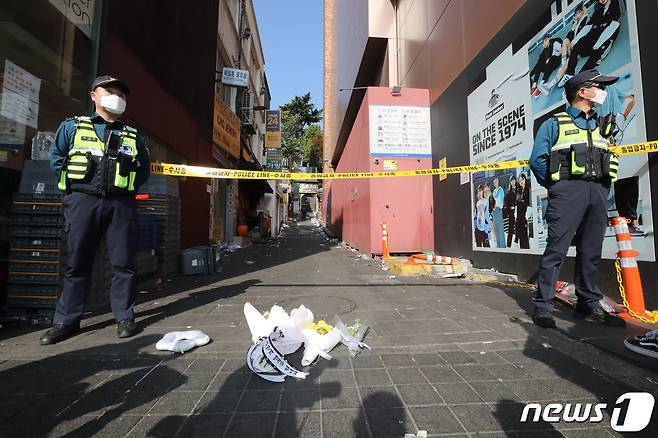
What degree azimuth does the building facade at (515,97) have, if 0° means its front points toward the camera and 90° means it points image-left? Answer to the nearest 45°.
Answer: approximately 45°

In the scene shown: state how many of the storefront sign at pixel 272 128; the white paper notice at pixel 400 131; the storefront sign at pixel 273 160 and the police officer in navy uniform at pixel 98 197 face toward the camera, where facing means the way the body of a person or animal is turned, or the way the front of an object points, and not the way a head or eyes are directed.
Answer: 4

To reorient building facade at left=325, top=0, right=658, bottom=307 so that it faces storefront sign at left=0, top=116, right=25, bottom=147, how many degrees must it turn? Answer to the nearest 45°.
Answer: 0° — it already faces it

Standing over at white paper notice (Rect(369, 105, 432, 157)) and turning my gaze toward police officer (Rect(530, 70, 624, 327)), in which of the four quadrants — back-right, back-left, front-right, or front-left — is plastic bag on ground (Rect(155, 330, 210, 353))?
front-right

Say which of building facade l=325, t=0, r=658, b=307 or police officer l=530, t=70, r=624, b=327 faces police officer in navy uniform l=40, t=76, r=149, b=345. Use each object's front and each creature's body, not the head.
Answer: the building facade

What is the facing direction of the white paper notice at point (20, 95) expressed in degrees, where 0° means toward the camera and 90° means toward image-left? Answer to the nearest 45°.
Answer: approximately 315°

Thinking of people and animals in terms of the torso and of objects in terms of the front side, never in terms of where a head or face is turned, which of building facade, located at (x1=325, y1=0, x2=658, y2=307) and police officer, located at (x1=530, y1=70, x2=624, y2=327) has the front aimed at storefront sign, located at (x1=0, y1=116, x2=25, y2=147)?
the building facade

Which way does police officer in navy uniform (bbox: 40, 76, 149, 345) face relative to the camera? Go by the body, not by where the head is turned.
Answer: toward the camera

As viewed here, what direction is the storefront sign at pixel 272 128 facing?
toward the camera

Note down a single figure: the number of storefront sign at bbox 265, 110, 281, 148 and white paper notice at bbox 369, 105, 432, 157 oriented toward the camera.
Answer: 2

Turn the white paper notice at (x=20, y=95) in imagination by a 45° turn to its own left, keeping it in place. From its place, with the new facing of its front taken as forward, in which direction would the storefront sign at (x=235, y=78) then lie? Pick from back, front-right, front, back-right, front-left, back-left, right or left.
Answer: front-left

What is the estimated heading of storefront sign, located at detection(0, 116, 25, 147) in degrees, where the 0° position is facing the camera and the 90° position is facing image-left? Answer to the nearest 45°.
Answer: approximately 315°

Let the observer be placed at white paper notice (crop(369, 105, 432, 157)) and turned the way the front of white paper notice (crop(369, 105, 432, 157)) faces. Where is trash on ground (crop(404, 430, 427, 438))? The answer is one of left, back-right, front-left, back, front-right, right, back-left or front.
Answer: front

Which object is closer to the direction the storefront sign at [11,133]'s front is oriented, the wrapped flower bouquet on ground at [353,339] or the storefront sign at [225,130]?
the wrapped flower bouquet on ground
